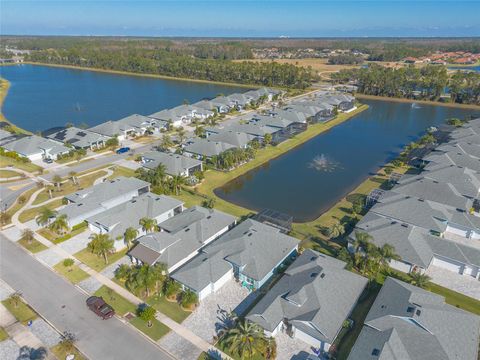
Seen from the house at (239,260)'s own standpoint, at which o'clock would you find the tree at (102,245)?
The tree is roughly at 2 o'clock from the house.

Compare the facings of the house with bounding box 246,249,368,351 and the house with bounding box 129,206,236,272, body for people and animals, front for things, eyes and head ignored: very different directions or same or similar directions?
same or similar directions

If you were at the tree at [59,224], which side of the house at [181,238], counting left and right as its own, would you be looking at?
right

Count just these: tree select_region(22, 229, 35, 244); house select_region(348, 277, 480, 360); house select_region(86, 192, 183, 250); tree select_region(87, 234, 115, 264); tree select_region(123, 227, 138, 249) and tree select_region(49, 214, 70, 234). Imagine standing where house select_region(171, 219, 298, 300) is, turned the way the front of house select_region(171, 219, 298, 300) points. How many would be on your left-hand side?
1

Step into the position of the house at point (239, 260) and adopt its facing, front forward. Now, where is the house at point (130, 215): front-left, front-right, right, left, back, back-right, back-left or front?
right

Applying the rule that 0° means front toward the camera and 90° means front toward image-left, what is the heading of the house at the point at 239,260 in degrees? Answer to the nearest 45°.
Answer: approximately 45°

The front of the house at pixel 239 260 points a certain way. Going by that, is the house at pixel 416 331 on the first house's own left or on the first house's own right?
on the first house's own left

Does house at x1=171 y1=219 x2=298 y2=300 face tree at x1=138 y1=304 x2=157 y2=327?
yes

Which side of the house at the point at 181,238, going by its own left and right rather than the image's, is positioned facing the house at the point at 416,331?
left

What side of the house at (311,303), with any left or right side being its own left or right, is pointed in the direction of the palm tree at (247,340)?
front

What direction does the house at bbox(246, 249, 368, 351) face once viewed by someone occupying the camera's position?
facing the viewer and to the left of the viewer

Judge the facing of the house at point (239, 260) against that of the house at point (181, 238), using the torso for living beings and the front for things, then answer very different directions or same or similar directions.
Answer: same or similar directions

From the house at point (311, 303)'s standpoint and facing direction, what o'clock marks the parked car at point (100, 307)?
The parked car is roughly at 1 o'clock from the house.

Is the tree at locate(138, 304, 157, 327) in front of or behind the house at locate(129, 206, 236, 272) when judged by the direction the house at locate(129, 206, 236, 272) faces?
in front

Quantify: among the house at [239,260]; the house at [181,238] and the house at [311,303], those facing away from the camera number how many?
0
